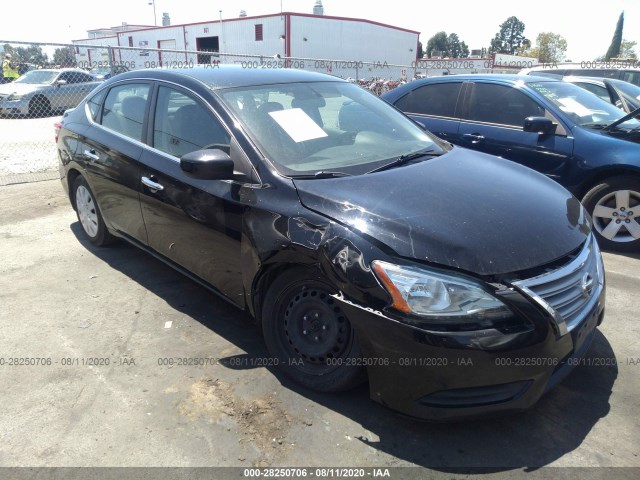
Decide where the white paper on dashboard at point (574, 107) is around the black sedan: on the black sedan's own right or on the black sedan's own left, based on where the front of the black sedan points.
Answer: on the black sedan's own left

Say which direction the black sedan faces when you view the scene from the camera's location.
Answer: facing the viewer and to the right of the viewer

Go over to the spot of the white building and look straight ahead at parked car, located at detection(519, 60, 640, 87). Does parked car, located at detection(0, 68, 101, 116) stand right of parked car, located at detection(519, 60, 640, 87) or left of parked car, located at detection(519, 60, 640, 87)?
right

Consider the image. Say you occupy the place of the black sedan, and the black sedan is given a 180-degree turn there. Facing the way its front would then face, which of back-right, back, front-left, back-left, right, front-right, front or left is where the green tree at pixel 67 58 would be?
front

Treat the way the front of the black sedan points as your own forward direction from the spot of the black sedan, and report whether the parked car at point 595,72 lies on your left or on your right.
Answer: on your left

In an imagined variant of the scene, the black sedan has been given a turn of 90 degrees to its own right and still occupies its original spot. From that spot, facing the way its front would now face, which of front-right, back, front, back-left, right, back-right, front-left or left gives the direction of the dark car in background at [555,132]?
back

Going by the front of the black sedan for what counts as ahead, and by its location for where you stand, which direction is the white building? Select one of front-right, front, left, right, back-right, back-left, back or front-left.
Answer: back-left

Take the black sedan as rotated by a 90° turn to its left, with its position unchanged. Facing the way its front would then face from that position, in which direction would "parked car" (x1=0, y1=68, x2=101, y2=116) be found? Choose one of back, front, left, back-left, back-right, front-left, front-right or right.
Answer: left
